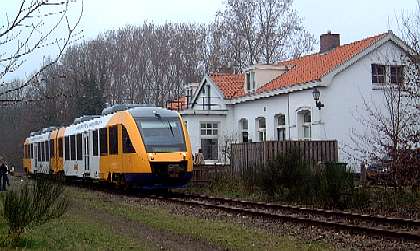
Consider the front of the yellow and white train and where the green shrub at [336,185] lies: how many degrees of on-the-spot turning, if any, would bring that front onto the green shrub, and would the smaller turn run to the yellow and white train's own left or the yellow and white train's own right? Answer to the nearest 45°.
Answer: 0° — it already faces it

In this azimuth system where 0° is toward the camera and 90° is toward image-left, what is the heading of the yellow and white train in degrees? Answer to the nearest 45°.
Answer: approximately 315°

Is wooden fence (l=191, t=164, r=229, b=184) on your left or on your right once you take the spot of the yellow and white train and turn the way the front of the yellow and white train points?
on your left

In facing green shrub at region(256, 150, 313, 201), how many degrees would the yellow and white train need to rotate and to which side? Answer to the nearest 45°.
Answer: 0° — it already faces it

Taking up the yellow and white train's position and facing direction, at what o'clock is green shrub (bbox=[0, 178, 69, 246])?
The green shrub is roughly at 2 o'clock from the yellow and white train.

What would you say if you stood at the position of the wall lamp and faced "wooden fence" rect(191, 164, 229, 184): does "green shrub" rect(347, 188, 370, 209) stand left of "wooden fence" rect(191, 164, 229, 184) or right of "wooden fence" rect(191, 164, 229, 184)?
left

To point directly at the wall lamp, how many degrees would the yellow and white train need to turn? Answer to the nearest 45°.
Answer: approximately 90° to its left
